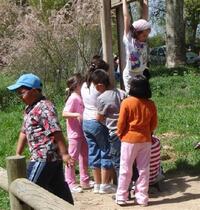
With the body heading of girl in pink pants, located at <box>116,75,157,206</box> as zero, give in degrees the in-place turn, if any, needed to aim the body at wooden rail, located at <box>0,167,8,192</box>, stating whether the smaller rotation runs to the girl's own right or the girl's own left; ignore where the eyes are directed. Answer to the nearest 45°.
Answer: approximately 135° to the girl's own left

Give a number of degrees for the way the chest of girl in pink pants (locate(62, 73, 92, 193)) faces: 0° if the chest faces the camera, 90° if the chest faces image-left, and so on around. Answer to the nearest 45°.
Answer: approximately 270°

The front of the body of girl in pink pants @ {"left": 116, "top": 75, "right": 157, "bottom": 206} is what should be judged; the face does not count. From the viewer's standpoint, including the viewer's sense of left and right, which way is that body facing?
facing away from the viewer

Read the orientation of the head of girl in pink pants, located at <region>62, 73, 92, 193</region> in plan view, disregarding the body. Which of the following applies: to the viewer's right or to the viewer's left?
to the viewer's right

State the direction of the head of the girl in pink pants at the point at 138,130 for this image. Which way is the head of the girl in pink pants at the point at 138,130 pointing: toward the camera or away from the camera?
away from the camera

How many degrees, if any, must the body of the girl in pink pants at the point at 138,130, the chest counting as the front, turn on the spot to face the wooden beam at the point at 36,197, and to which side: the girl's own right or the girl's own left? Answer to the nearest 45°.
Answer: approximately 180°

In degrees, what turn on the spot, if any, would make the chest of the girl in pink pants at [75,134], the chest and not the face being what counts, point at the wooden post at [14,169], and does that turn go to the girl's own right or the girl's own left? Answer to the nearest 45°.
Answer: approximately 90° to the girl's own right
